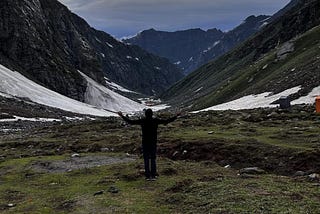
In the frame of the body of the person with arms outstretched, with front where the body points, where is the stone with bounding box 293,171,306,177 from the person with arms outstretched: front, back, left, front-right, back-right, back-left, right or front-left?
right

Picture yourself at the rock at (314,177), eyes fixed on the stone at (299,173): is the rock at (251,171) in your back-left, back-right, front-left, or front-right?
front-left

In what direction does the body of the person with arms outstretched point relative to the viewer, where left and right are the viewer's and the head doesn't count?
facing away from the viewer

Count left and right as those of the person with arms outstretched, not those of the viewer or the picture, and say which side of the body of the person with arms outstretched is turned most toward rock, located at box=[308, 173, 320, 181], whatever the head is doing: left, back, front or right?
right

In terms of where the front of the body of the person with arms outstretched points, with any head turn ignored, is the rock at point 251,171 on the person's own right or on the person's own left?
on the person's own right
